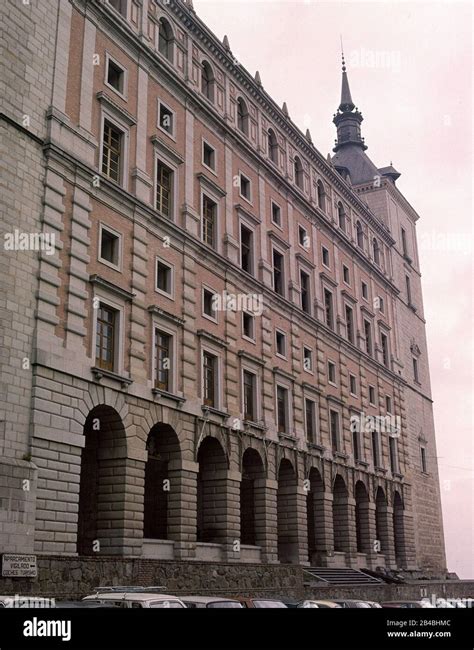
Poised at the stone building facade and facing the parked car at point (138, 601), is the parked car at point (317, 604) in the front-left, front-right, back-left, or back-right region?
front-left

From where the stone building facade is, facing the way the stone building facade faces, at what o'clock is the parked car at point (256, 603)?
The parked car is roughly at 1 o'clock from the stone building facade.

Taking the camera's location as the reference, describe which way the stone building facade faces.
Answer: facing the viewer and to the right of the viewer

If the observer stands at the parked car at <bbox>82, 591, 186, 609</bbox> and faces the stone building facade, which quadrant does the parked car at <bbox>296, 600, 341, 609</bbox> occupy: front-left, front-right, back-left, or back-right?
front-right

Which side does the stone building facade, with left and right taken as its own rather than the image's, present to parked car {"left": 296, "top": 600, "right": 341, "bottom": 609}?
front

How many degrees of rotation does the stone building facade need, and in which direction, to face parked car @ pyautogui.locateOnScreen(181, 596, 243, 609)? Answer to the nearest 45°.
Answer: approximately 45° to its right

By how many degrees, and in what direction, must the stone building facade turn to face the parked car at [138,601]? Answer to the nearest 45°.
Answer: approximately 45° to its right
